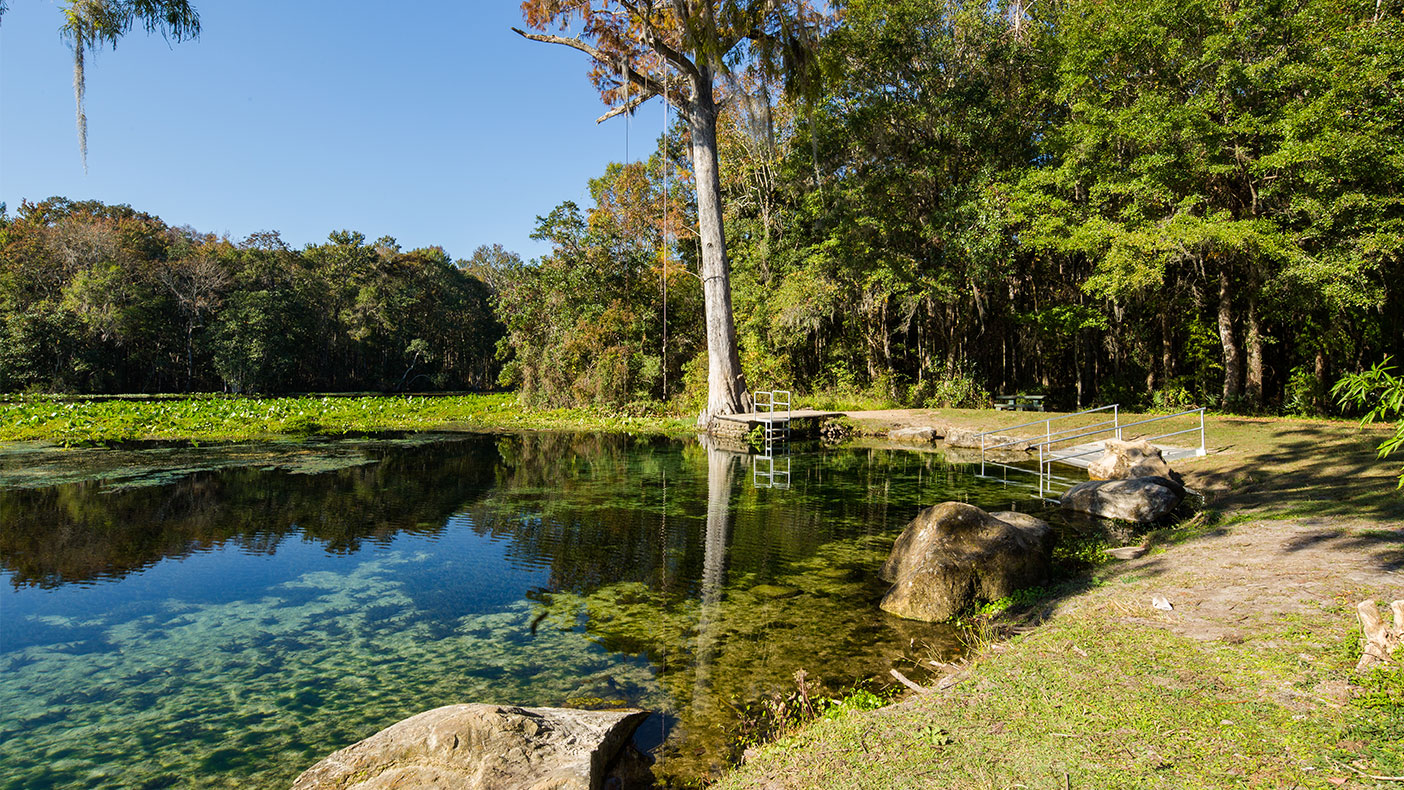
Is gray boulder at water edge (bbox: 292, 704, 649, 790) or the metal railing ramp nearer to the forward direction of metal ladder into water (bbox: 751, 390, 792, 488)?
the gray boulder at water edge

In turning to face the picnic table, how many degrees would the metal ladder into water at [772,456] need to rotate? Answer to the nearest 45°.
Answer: approximately 135° to its left

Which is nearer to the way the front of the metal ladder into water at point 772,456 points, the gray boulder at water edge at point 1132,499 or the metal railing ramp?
the gray boulder at water edge

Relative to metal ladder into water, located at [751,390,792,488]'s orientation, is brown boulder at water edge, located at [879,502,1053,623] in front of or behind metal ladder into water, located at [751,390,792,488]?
in front

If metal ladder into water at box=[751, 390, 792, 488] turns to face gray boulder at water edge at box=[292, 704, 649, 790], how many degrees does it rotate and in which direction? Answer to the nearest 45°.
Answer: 0° — it already faces it

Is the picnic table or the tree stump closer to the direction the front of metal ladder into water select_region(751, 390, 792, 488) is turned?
the tree stump

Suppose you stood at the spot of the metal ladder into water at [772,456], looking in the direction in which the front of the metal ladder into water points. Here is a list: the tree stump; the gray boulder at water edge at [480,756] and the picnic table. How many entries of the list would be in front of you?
2

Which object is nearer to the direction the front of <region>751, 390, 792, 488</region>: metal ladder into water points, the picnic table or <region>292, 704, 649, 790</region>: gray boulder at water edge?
the gray boulder at water edge

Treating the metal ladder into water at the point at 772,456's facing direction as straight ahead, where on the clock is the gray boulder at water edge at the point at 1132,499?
The gray boulder at water edge is roughly at 11 o'clock from the metal ladder into water.

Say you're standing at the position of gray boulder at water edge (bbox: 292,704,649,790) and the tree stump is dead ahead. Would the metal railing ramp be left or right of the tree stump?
left

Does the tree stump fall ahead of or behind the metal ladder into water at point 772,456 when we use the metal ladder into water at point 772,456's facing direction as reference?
ahead

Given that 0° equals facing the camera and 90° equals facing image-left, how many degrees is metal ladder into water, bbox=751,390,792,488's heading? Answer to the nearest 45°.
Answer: approximately 0°

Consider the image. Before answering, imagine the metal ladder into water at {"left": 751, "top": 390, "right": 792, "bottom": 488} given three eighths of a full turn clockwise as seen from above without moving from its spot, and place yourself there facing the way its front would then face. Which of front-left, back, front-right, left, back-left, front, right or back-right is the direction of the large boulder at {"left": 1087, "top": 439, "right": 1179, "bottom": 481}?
back
